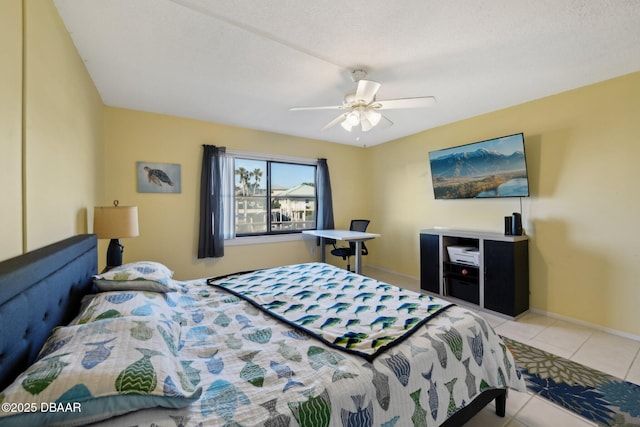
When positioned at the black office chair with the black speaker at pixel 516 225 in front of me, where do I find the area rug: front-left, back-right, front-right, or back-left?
front-right

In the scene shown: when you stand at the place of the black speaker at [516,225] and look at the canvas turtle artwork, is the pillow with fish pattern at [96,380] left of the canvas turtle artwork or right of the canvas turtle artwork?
left

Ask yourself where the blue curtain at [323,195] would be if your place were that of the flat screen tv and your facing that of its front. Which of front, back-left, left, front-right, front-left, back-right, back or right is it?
front-right

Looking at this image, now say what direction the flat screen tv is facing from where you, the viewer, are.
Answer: facing the viewer and to the left of the viewer

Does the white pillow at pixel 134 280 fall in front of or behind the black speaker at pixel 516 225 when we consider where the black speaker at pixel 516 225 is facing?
in front

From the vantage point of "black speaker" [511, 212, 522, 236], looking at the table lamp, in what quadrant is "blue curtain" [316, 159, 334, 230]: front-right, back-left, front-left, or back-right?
front-right

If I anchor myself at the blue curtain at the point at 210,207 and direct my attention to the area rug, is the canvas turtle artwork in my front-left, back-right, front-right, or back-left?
back-right

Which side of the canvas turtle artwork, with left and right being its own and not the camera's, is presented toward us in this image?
front

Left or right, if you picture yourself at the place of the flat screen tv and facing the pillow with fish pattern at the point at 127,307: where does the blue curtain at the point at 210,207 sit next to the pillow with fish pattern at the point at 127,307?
right

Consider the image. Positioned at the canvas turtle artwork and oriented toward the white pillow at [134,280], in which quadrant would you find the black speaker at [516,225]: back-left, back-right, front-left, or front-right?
front-left
